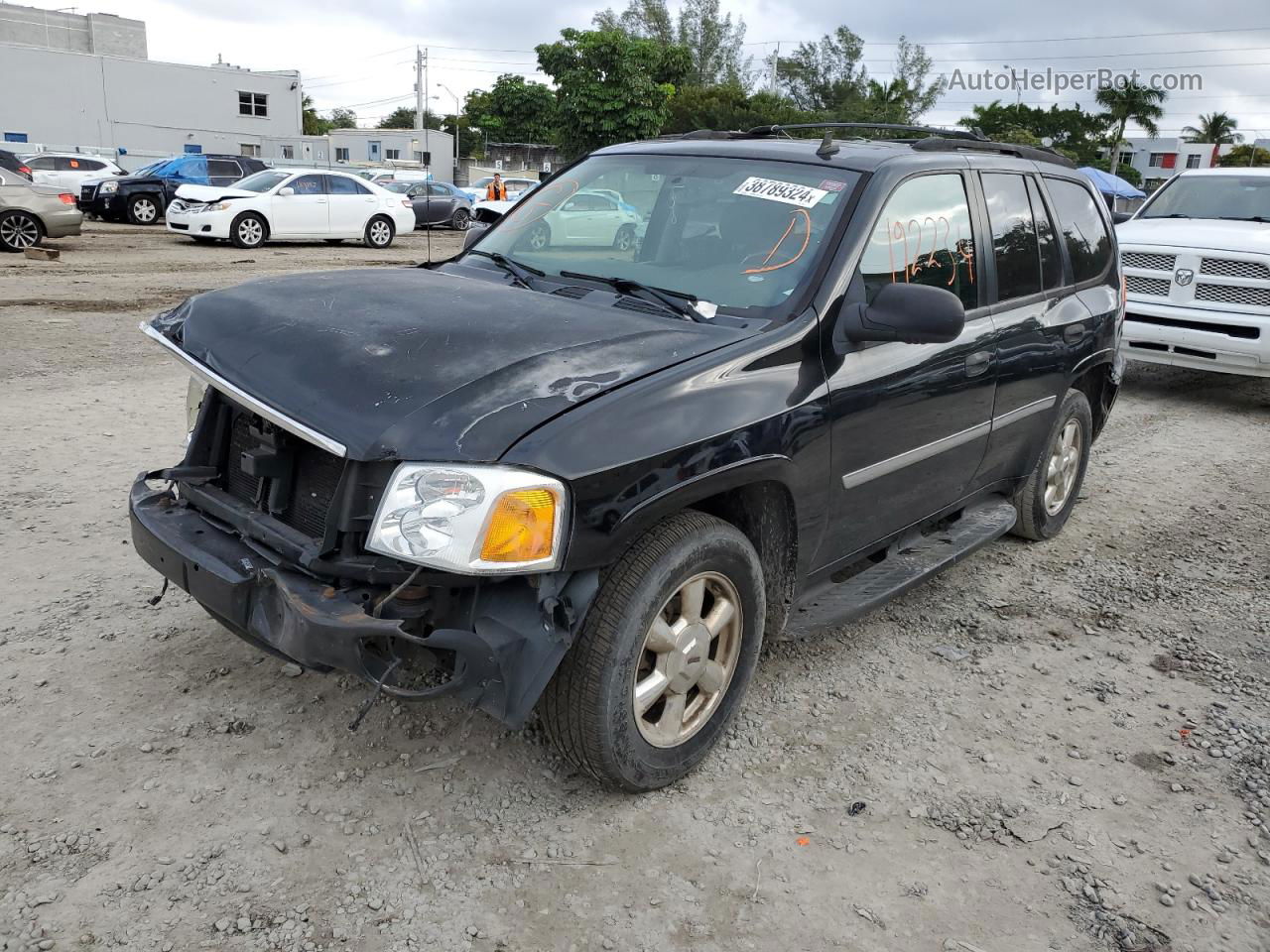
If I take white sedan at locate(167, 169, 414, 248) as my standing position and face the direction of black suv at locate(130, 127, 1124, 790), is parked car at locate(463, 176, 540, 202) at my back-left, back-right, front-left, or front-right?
back-left

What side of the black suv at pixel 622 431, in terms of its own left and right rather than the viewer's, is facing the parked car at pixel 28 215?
right

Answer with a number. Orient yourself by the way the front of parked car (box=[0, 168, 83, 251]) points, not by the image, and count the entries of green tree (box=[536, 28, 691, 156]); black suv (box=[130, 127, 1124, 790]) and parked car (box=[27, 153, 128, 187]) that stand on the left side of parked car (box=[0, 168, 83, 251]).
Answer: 1

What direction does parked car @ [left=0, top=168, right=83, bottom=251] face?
to the viewer's left

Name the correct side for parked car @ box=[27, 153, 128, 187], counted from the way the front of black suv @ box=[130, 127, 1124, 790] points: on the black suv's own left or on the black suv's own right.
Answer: on the black suv's own right

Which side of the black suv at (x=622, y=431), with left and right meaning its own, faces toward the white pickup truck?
back

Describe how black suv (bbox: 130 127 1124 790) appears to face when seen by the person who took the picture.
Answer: facing the viewer and to the left of the viewer

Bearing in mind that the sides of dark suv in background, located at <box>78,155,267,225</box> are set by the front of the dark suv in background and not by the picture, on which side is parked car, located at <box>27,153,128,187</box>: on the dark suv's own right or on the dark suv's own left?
on the dark suv's own right

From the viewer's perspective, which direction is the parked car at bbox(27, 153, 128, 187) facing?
to the viewer's left

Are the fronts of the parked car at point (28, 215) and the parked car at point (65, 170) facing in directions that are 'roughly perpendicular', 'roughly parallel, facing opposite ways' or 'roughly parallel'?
roughly parallel

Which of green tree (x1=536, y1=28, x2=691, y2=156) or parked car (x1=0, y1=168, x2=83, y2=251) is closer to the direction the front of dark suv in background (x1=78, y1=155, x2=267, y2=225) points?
the parked car

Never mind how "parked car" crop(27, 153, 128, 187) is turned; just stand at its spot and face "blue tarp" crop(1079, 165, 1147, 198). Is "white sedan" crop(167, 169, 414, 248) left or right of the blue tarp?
right

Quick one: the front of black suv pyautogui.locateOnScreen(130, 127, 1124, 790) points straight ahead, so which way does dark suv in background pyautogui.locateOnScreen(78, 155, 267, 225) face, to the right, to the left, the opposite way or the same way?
the same way
